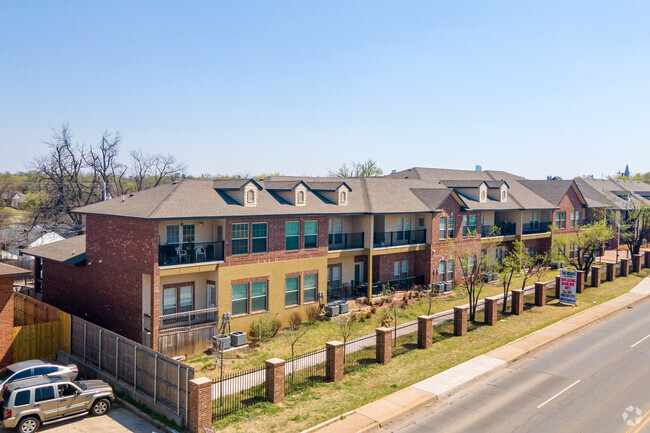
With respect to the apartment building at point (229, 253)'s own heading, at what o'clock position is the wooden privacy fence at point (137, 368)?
The wooden privacy fence is roughly at 2 o'clock from the apartment building.

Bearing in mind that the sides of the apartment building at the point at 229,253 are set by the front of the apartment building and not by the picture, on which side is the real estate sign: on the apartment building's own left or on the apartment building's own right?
on the apartment building's own left

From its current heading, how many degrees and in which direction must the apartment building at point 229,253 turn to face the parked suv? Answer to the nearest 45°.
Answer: approximately 45° to its right

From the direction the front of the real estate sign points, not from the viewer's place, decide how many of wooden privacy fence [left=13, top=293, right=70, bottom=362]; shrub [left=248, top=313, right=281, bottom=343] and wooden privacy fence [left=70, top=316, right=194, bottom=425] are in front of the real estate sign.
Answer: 3

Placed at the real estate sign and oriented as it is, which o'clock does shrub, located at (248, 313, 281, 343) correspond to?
The shrub is roughly at 12 o'clock from the real estate sign.

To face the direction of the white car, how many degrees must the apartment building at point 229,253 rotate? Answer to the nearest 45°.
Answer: approximately 90° to its right
